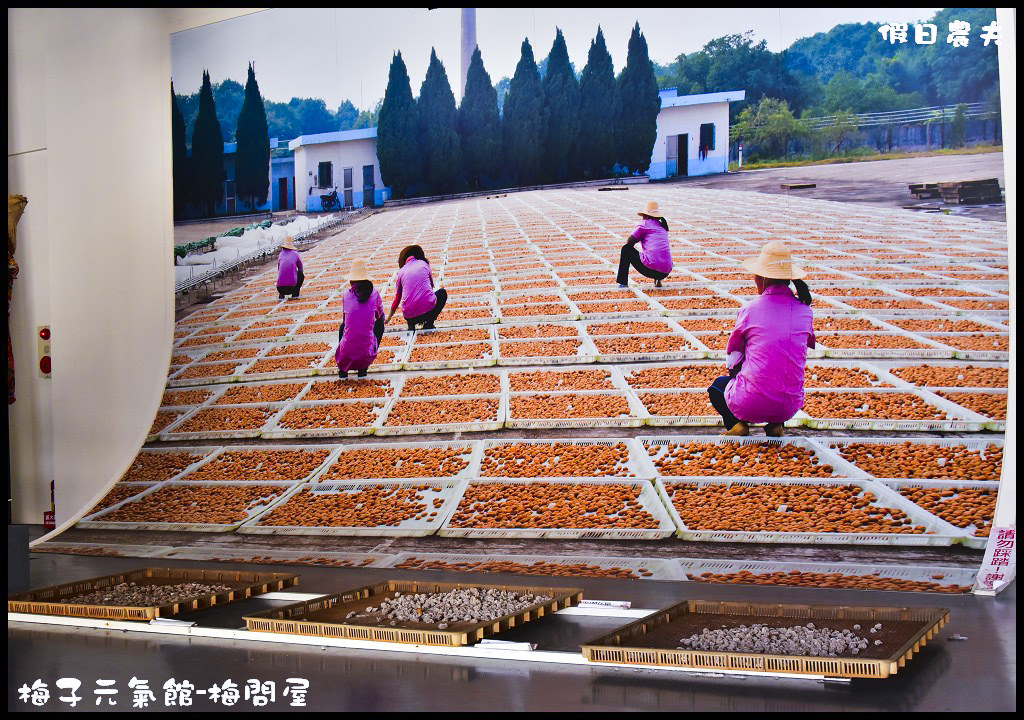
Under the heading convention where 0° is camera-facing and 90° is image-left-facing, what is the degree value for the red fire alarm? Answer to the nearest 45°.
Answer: approximately 315°

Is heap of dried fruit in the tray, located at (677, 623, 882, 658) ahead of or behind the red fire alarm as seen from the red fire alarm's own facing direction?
ahead
